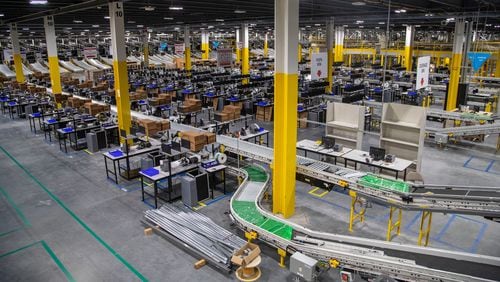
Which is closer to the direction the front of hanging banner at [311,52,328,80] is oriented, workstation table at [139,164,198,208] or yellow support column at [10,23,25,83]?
the workstation table

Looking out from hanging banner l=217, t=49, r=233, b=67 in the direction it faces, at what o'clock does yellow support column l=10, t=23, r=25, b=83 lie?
The yellow support column is roughly at 2 o'clock from the hanging banner.

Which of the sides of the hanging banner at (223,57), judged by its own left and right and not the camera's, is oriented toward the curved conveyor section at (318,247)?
front

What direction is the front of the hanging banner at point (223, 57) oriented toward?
toward the camera

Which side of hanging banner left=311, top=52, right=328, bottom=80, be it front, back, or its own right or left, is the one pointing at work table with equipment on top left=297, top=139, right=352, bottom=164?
front

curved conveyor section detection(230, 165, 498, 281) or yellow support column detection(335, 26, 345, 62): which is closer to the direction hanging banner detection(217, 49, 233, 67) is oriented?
the curved conveyor section

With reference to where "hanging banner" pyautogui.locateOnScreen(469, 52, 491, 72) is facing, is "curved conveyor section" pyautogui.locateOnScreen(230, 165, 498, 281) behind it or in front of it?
in front

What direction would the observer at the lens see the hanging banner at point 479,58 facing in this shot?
facing the viewer

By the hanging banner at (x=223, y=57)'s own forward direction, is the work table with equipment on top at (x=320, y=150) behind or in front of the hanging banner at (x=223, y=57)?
in front

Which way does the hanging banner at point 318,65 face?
toward the camera

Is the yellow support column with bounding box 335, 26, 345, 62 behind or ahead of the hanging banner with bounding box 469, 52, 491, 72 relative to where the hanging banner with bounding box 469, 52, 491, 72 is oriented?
behind

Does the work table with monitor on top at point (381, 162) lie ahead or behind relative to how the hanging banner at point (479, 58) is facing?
ahead

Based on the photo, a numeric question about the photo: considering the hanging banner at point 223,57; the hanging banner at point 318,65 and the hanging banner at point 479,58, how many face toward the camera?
3
